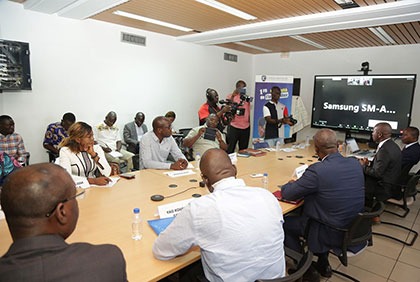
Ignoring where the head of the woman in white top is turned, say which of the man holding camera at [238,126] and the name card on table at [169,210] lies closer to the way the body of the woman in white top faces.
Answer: the name card on table

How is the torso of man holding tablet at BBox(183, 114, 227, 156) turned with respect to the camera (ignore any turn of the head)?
toward the camera

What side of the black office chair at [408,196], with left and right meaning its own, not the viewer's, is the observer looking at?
left

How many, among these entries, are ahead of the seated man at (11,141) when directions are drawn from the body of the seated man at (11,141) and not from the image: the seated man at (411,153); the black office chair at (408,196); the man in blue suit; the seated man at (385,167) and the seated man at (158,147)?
5

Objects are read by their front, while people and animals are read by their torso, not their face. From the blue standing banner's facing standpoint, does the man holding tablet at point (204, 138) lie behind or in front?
in front

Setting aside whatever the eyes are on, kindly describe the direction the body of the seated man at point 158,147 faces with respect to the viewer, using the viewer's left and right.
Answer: facing the viewer and to the right of the viewer

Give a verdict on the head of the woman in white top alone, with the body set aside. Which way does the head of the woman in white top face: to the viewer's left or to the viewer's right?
to the viewer's right

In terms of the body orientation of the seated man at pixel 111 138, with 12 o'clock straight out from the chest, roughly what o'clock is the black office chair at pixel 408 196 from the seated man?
The black office chair is roughly at 12 o'clock from the seated man.

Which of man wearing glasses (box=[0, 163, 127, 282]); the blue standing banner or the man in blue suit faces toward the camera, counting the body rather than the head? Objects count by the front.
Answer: the blue standing banner

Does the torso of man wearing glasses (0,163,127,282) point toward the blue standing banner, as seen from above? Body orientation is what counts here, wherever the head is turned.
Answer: yes

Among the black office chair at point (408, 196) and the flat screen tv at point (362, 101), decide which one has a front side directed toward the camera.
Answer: the flat screen tv

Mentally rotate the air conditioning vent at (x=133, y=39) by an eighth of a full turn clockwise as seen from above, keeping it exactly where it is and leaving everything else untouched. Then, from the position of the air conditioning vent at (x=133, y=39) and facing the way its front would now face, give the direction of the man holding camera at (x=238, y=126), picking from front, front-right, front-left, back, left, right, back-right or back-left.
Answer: left

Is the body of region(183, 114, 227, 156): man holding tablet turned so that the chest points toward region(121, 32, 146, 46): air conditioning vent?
no

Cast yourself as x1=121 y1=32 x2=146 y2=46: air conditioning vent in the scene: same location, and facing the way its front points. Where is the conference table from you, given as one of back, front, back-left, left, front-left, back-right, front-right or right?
front-right

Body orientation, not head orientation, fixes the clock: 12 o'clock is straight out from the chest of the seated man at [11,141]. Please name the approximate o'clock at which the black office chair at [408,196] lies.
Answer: The black office chair is roughly at 10 o'clock from the seated man.

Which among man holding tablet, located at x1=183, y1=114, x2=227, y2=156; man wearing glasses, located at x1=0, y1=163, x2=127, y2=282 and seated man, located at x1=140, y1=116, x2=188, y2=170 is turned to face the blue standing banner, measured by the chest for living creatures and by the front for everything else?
the man wearing glasses

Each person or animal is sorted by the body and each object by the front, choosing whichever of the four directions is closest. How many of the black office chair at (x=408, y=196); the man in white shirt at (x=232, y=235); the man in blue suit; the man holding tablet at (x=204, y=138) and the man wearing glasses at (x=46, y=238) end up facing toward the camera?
1

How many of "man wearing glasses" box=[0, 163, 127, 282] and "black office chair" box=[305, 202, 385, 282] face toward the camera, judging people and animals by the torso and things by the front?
0
